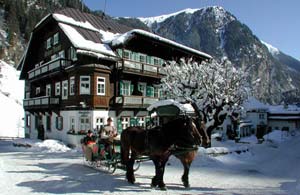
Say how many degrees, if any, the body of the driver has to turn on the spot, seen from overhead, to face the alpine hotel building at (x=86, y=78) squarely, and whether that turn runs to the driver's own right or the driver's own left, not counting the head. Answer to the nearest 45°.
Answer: approximately 135° to the driver's own left

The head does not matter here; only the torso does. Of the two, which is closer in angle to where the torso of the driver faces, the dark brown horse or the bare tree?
the dark brown horse

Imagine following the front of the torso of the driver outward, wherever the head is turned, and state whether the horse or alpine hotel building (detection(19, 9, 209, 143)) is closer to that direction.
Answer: the horse

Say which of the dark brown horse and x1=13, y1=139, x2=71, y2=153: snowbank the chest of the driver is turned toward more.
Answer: the dark brown horse

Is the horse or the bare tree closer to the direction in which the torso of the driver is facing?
the horse

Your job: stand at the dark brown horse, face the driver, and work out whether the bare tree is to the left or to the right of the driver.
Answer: right

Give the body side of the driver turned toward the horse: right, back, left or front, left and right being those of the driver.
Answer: front

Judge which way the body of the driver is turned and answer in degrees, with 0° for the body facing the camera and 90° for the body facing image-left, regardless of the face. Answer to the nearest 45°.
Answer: approximately 315°

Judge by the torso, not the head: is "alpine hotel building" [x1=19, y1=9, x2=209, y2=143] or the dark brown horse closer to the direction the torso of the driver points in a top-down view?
the dark brown horse

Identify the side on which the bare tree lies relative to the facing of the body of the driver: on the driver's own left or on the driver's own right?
on the driver's own left
